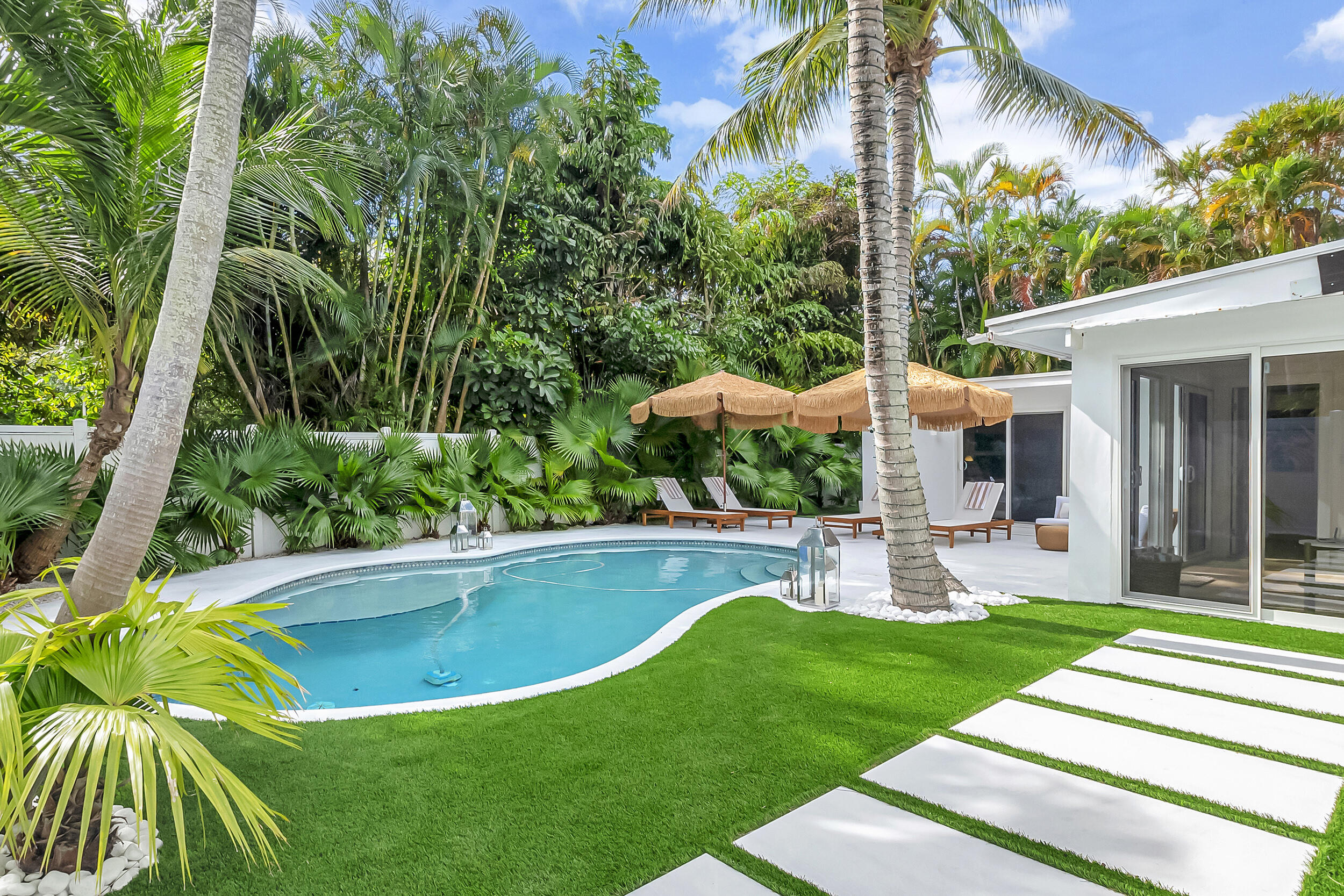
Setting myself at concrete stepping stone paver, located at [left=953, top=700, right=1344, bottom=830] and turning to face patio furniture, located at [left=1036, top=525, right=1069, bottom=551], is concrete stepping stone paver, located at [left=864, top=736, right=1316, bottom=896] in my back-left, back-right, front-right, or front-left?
back-left

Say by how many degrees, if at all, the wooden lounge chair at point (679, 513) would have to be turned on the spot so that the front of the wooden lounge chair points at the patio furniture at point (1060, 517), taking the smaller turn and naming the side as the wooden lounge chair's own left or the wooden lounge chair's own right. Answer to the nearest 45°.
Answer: approximately 45° to the wooden lounge chair's own left

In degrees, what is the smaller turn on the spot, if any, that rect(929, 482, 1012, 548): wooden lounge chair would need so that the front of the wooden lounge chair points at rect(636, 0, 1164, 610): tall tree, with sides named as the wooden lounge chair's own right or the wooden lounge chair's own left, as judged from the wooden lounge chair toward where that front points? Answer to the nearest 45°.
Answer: approximately 45° to the wooden lounge chair's own left

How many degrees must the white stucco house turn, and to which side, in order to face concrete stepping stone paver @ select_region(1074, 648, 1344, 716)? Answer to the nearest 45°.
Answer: approximately 45° to its left

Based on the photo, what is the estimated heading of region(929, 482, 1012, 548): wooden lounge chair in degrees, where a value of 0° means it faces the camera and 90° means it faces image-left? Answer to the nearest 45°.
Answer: approximately 45°

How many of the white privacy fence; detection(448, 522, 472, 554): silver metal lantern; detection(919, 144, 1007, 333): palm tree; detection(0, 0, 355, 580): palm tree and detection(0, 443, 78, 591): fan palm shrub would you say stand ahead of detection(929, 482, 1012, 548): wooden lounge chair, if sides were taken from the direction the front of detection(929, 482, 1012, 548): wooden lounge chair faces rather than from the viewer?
4

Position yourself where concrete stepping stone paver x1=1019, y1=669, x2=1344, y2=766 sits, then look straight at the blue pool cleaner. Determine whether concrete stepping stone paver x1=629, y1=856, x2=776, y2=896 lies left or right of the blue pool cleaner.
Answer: left

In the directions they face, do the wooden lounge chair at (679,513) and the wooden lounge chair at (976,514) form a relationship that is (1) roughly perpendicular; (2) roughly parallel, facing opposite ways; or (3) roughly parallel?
roughly perpendicular

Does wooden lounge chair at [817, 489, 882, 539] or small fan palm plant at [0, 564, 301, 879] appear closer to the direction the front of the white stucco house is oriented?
the small fan palm plant

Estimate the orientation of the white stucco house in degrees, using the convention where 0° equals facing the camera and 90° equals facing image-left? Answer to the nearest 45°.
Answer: approximately 45°

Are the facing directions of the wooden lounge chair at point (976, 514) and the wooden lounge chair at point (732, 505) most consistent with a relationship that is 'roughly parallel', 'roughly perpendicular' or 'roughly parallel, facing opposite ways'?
roughly perpendicular

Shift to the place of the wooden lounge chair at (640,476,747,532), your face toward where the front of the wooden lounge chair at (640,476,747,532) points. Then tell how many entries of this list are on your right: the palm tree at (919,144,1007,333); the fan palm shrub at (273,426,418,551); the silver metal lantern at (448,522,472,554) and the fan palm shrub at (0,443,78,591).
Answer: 3
